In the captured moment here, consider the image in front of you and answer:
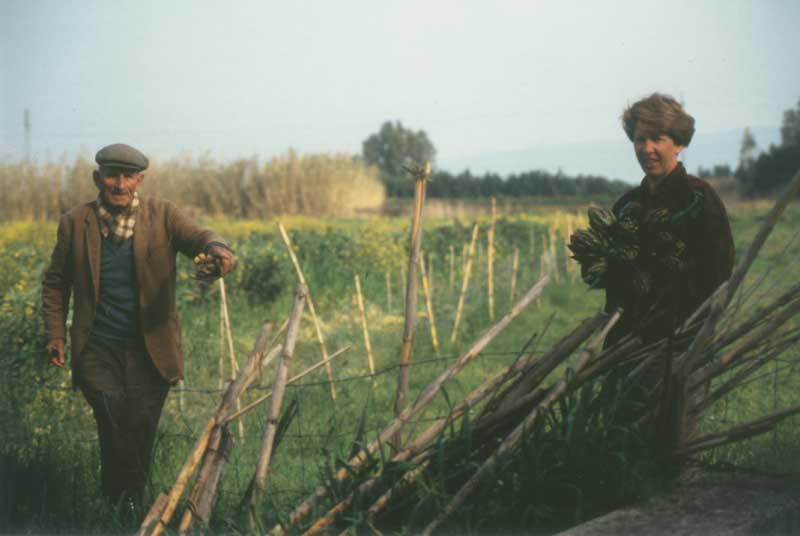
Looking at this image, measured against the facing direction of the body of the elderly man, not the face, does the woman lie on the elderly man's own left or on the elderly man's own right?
on the elderly man's own left

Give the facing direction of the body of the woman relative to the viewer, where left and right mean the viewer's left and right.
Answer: facing the viewer and to the left of the viewer

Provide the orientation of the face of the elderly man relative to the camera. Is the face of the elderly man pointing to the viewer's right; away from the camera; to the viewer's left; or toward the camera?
toward the camera

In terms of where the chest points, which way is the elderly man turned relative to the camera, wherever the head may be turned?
toward the camera

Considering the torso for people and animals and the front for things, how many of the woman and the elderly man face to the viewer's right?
0

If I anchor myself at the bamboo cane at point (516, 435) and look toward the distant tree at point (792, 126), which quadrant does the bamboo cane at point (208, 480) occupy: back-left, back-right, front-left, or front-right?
back-left

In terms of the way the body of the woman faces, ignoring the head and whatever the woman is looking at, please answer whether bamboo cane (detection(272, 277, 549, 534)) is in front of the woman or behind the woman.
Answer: in front

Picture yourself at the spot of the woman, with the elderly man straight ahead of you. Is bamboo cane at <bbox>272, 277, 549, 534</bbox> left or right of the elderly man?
left

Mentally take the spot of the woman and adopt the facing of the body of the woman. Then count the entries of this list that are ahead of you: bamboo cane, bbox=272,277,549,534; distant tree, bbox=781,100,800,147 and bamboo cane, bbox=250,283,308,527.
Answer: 2

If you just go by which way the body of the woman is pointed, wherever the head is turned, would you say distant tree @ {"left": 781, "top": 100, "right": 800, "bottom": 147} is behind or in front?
behind

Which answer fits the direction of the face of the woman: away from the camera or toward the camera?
toward the camera

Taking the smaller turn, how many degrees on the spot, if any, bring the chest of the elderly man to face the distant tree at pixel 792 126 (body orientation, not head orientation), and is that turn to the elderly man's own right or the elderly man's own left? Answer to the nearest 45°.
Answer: approximately 135° to the elderly man's own left

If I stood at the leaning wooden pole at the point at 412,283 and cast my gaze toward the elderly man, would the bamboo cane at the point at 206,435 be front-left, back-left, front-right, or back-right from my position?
front-left
